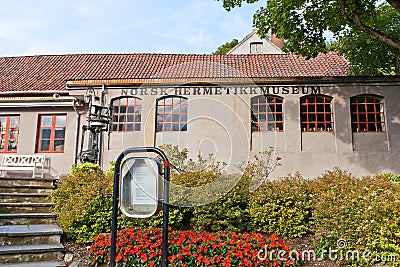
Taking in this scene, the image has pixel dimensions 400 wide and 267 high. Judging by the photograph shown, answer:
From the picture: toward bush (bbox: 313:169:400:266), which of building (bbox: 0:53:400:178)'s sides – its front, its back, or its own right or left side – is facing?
front

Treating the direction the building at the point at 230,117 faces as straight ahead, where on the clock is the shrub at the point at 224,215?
The shrub is roughly at 12 o'clock from the building.

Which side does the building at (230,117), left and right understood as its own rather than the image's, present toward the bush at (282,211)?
front

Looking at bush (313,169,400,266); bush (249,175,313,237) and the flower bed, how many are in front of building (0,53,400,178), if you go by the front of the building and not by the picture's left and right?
3

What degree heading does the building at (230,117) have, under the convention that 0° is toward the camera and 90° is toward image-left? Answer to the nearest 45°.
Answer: approximately 0°

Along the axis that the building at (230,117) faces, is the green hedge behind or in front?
in front
